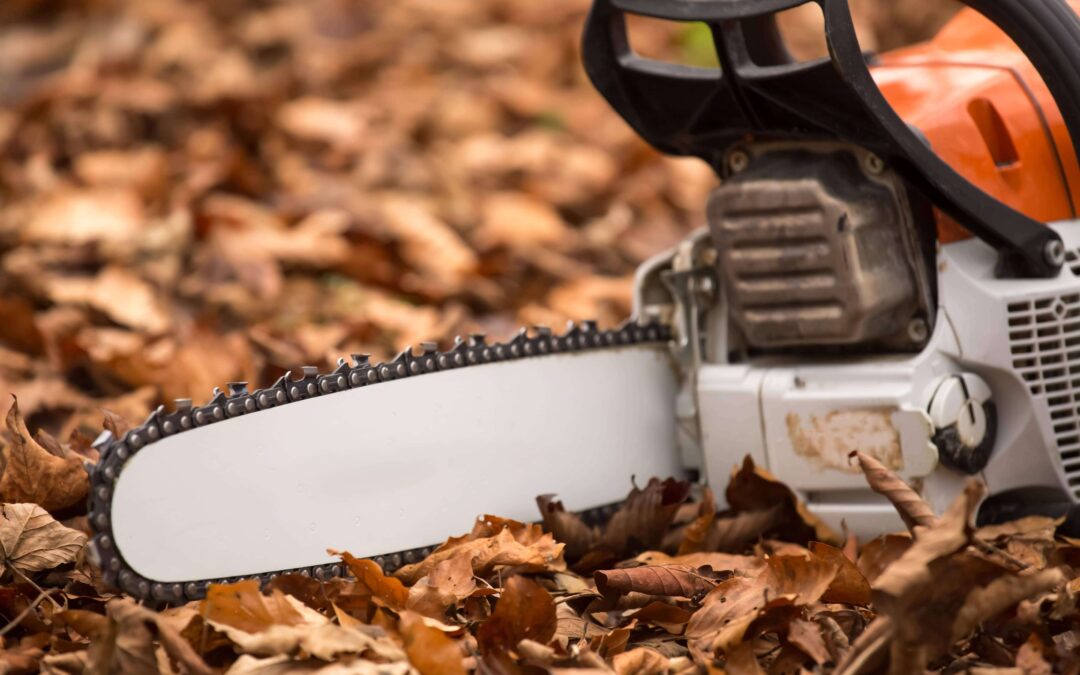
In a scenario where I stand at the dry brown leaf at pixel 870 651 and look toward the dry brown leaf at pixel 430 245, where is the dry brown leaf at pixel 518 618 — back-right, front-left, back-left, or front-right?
front-left

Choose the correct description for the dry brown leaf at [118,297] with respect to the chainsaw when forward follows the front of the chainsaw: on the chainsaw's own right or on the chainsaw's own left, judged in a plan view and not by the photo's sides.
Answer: on the chainsaw's own right

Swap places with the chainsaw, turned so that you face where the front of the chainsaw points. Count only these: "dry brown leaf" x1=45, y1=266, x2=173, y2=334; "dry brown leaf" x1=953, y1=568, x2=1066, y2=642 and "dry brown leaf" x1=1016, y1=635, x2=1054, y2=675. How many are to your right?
1

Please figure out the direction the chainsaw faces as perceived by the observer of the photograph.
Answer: facing the viewer and to the left of the viewer

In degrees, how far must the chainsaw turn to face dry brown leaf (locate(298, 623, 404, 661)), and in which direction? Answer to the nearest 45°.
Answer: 0° — it already faces it

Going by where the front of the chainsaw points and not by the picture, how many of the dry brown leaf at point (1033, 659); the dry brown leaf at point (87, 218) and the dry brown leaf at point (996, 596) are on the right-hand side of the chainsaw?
1

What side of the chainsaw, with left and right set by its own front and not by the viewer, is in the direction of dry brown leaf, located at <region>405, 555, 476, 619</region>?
front

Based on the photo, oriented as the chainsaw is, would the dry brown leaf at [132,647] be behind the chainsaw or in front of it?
in front

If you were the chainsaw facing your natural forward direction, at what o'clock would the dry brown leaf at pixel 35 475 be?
The dry brown leaf is roughly at 1 o'clock from the chainsaw.

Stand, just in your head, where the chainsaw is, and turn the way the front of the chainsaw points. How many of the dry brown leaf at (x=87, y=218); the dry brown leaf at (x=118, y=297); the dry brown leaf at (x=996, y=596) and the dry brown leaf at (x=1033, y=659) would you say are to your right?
2
